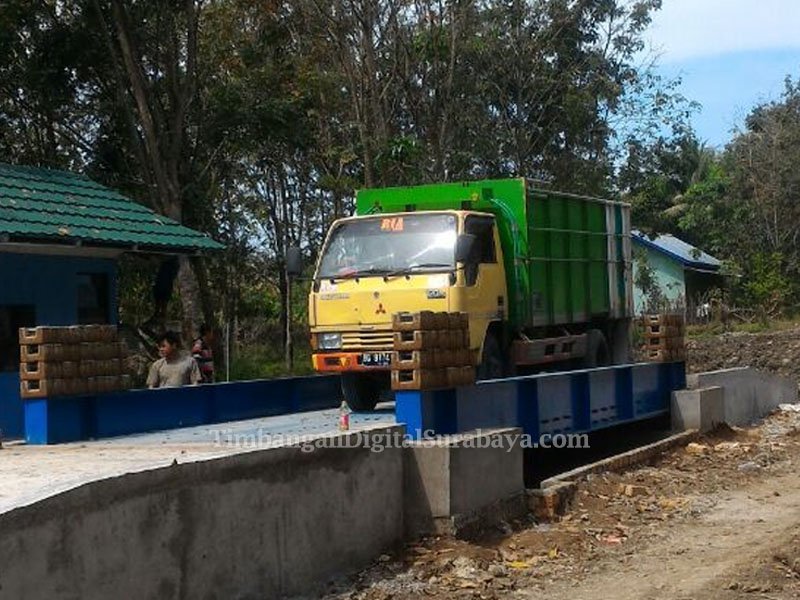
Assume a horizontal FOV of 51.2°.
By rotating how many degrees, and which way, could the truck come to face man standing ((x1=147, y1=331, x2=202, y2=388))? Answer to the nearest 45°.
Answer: approximately 45° to its right

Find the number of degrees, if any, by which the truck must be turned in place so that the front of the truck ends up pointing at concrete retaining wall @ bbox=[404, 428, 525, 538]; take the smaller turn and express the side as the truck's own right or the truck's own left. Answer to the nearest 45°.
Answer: approximately 45° to the truck's own left

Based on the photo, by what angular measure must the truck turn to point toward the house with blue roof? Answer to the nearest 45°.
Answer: approximately 135° to its right

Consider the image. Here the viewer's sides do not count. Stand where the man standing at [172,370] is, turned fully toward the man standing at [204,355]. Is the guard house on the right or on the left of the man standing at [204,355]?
left

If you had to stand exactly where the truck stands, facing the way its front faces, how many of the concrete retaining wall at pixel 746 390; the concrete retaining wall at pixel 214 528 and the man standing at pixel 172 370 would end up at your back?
1

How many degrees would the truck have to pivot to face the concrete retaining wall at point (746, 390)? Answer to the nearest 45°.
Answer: approximately 180°

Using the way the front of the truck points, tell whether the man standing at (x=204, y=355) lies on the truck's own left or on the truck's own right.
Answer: on the truck's own right

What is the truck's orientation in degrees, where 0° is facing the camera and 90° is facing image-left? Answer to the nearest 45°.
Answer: approximately 45°
